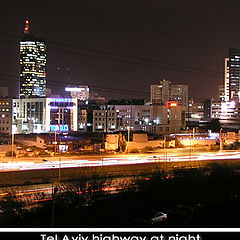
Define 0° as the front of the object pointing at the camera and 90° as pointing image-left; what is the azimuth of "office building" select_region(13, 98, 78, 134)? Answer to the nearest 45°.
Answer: approximately 0°

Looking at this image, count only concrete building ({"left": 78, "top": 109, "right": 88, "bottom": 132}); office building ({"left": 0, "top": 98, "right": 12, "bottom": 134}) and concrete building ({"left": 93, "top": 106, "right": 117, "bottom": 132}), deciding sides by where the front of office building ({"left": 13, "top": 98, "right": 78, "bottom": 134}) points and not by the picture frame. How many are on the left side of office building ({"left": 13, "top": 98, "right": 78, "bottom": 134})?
2

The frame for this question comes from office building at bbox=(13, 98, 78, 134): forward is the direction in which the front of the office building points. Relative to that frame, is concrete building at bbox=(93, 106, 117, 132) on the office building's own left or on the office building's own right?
on the office building's own left

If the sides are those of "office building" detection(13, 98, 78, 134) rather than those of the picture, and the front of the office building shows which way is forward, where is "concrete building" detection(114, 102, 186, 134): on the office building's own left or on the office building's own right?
on the office building's own left

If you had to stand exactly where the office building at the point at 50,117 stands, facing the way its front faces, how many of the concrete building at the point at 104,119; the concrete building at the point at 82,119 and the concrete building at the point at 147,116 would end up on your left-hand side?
3

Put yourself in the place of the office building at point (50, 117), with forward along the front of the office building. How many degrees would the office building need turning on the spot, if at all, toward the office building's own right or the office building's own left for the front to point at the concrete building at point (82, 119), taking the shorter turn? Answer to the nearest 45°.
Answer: approximately 90° to the office building's own left

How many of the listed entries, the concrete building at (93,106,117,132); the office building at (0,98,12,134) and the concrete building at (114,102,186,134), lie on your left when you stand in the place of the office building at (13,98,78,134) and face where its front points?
2

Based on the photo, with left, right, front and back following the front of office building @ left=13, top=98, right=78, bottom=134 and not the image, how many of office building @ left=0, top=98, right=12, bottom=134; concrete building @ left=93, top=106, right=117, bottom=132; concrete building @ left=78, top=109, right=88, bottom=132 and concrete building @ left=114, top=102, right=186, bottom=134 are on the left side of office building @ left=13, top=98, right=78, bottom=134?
3
